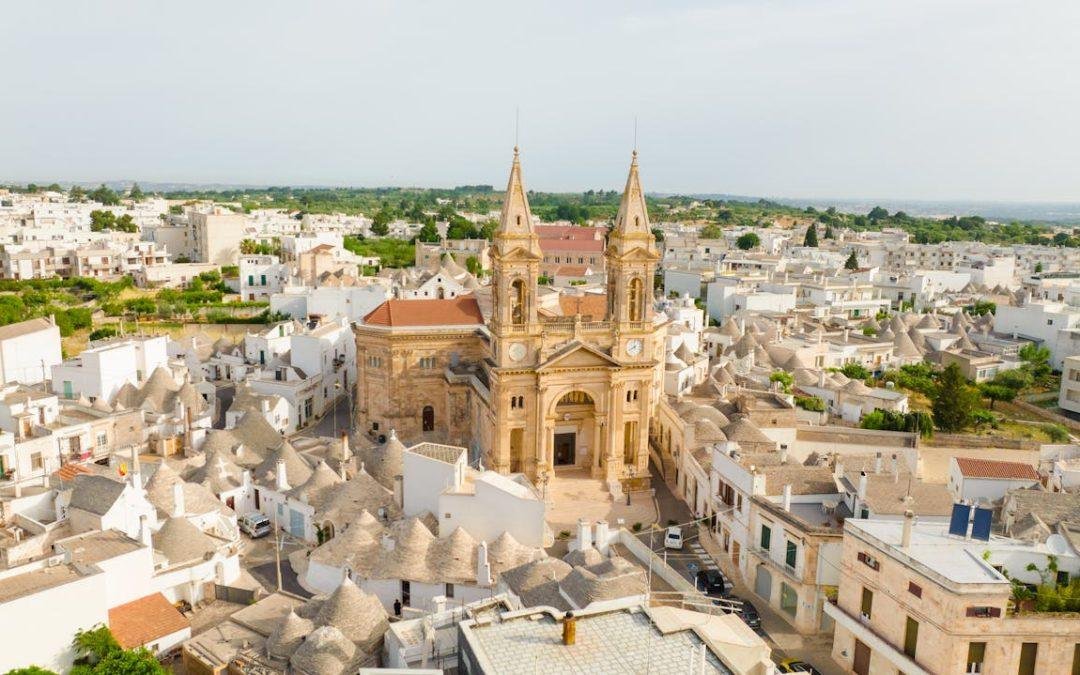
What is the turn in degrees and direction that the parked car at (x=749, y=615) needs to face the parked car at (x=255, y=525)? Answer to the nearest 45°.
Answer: approximately 135° to its right

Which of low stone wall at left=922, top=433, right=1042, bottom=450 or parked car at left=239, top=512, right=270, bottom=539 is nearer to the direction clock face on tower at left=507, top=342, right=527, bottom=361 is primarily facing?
the parked car

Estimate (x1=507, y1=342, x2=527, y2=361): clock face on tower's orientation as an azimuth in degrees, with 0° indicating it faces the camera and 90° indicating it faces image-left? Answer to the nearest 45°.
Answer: approximately 0°

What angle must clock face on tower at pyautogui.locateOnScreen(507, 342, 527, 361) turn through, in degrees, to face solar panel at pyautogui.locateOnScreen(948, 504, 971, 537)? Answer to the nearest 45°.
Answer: approximately 45° to its left

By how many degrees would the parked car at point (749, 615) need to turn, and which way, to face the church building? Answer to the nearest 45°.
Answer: approximately 180°

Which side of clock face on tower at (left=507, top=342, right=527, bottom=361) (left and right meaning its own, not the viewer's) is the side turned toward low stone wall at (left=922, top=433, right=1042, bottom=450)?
left

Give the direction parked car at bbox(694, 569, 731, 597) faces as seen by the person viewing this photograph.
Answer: facing away from the viewer and to the left of the viewer

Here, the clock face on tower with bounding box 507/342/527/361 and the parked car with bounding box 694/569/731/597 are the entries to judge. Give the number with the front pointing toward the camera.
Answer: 1

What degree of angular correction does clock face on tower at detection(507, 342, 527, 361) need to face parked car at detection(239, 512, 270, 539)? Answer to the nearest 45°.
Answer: approximately 45° to its right
